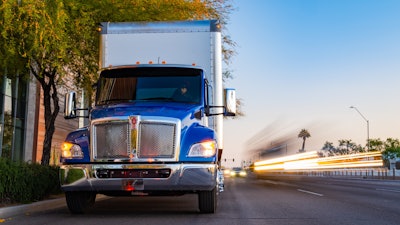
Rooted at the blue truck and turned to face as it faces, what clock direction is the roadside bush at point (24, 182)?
The roadside bush is roughly at 4 o'clock from the blue truck.

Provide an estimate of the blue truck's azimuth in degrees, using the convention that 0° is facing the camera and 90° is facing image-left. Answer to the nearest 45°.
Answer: approximately 0°

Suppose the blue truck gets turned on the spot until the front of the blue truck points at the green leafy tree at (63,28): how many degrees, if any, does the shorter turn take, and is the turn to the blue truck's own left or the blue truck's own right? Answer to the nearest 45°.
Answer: approximately 135° to the blue truck's own right
